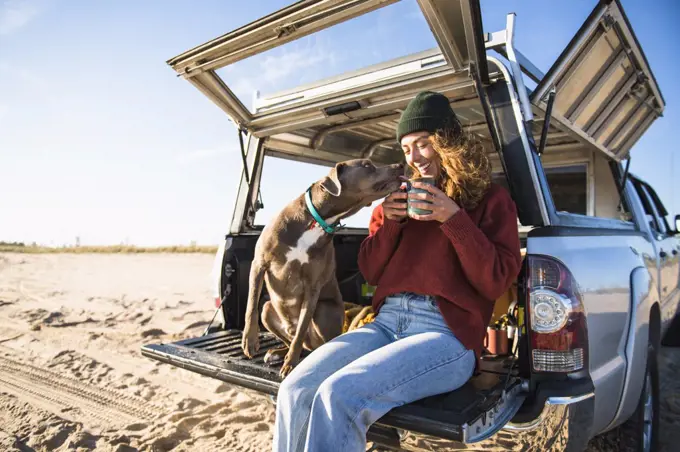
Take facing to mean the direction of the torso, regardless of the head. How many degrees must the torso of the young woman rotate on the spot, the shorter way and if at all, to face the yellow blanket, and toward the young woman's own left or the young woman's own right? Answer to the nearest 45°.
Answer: approximately 135° to the young woman's own right

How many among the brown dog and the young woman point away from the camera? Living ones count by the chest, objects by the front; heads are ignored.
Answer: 0

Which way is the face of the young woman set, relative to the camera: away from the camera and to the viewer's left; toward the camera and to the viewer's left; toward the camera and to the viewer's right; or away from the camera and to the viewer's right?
toward the camera and to the viewer's left

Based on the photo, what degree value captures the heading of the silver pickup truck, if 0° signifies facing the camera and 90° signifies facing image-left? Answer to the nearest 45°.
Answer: approximately 225°

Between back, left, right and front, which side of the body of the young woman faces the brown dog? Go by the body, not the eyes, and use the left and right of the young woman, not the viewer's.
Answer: right

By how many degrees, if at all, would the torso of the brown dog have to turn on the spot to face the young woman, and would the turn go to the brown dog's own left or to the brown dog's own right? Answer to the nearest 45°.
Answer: approximately 45° to the brown dog's own left

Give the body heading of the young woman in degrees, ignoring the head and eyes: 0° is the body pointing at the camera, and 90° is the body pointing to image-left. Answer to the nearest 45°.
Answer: approximately 45°
